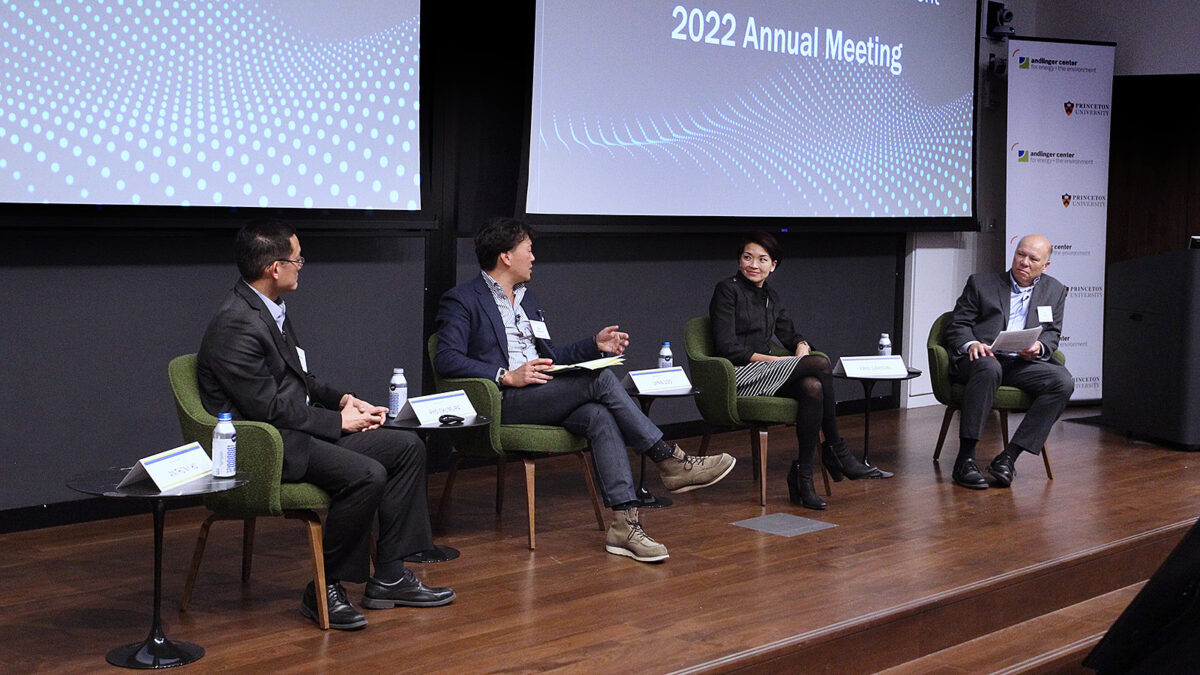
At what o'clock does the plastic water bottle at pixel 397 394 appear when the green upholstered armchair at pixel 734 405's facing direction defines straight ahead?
The plastic water bottle is roughly at 3 o'clock from the green upholstered armchair.

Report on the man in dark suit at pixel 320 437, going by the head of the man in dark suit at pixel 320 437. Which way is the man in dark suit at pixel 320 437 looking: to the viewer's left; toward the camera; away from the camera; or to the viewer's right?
to the viewer's right

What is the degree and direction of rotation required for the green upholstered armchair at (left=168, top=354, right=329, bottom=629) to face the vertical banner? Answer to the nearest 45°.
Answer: approximately 45° to its left

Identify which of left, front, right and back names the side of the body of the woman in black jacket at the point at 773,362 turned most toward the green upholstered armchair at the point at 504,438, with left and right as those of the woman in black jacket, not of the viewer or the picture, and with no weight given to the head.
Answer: right

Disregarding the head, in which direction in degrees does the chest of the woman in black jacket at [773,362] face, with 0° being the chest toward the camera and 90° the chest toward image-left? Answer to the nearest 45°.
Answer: approximately 315°

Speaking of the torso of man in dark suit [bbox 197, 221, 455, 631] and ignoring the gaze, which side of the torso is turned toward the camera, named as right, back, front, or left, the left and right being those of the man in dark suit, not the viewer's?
right

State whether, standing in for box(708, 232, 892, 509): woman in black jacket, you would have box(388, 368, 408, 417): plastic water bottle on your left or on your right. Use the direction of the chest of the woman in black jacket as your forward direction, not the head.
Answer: on your right

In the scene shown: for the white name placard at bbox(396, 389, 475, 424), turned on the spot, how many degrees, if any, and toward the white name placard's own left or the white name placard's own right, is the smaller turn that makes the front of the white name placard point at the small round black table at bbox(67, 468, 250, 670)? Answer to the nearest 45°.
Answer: approximately 90° to the white name placard's own right

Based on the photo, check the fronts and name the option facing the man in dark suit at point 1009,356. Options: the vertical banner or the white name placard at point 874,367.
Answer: the vertical banner

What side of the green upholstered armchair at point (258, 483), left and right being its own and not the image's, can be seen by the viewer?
right

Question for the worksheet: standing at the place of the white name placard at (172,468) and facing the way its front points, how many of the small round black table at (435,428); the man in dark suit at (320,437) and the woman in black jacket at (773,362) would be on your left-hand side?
3
